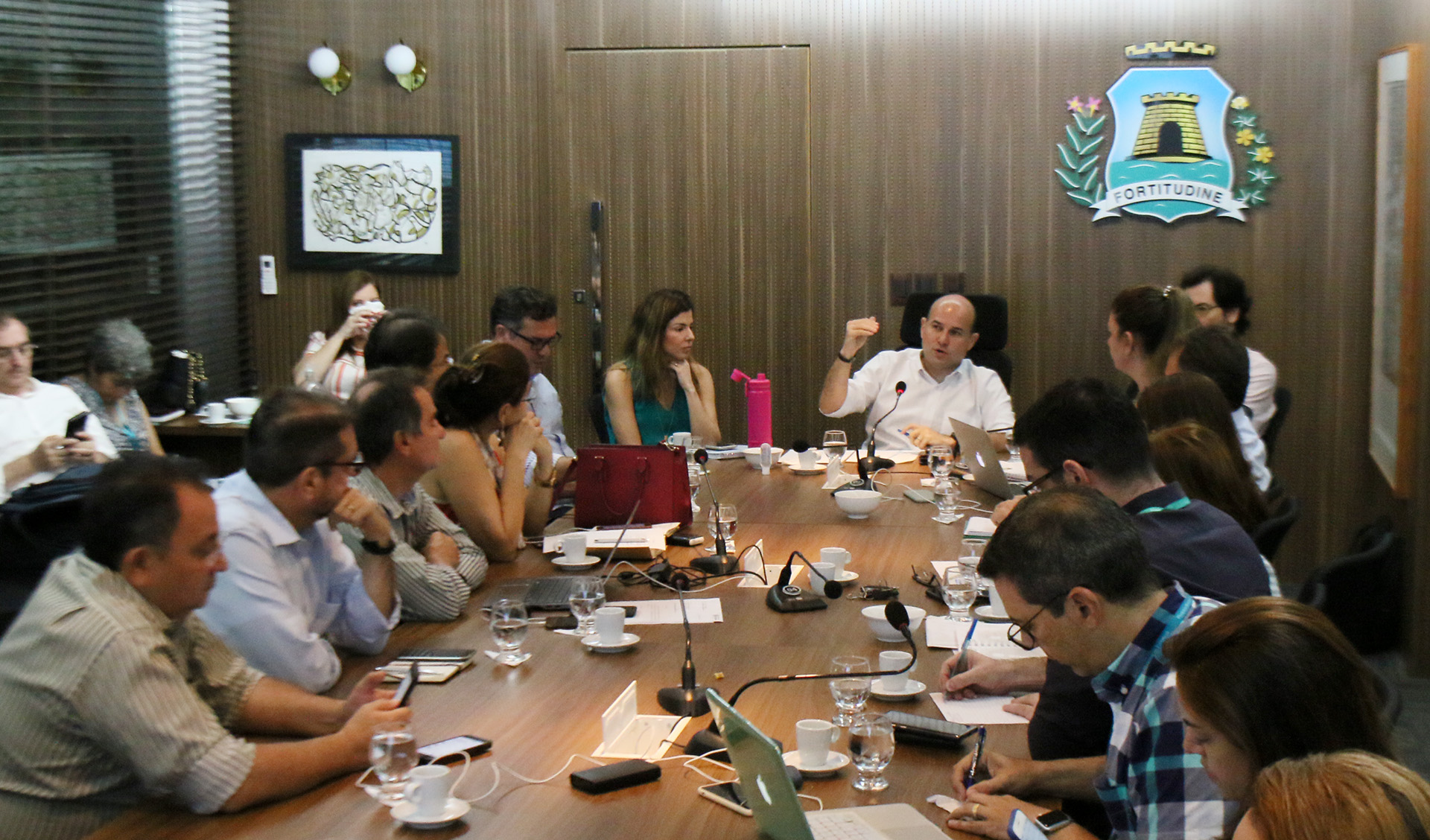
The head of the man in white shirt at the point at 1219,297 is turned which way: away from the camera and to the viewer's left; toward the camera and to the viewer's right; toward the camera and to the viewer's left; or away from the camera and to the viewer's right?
toward the camera and to the viewer's left

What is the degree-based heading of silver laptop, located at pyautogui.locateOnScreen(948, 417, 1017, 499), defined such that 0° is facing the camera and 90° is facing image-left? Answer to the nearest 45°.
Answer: approximately 225°

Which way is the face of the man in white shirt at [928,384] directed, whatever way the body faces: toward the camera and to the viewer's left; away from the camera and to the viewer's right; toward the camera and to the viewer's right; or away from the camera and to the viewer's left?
toward the camera and to the viewer's left

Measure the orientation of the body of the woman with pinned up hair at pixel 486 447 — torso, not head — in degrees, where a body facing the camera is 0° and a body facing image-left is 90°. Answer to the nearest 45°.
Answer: approximately 270°

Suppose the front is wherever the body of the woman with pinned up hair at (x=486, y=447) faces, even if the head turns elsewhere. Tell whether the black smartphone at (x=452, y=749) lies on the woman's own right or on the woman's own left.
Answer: on the woman's own right

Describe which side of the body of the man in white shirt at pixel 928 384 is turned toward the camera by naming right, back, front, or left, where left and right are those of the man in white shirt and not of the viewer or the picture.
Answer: front

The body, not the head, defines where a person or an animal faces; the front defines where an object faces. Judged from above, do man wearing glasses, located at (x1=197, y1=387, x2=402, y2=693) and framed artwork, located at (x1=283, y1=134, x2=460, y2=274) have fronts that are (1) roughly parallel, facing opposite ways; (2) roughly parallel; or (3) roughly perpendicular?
roughly perpendicular

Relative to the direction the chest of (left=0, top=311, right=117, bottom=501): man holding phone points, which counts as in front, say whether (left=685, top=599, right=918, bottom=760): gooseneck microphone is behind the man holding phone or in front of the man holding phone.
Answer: in front

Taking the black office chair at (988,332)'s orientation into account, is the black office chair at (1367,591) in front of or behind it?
in front

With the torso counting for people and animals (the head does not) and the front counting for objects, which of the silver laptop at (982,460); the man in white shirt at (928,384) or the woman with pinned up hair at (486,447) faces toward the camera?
the man in white shirt

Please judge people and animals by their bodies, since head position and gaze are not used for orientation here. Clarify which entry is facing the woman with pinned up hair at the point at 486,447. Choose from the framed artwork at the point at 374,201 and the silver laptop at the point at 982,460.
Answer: the framed artwork

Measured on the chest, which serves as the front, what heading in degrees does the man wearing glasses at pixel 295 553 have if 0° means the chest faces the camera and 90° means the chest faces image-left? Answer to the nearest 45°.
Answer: approximately 270°

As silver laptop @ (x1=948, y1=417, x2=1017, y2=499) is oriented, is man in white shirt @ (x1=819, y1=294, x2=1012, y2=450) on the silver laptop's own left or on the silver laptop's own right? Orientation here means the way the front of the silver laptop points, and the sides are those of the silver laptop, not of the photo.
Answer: on the silver laptop's own left

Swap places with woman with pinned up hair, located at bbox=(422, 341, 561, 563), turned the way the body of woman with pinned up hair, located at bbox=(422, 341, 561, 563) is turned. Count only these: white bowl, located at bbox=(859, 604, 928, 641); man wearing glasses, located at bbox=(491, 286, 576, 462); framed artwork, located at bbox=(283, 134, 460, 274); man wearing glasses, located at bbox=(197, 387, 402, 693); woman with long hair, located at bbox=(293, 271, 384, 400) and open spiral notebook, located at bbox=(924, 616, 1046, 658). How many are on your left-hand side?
3

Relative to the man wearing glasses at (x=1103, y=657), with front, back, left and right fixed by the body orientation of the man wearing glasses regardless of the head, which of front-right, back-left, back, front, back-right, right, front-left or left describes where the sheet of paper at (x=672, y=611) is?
front-right

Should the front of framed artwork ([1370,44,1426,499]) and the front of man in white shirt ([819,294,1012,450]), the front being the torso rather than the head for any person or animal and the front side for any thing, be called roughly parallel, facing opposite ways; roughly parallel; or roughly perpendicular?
roughly perpendicular

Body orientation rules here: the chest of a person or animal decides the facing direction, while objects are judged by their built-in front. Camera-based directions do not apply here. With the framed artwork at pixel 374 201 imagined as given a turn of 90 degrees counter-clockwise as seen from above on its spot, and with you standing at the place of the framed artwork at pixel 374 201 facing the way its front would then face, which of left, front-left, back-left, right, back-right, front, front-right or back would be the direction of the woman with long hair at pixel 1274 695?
right

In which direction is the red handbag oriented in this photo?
toward the camera

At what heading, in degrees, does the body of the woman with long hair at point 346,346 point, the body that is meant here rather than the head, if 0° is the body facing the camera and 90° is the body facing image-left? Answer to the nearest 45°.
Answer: approximately 315°
